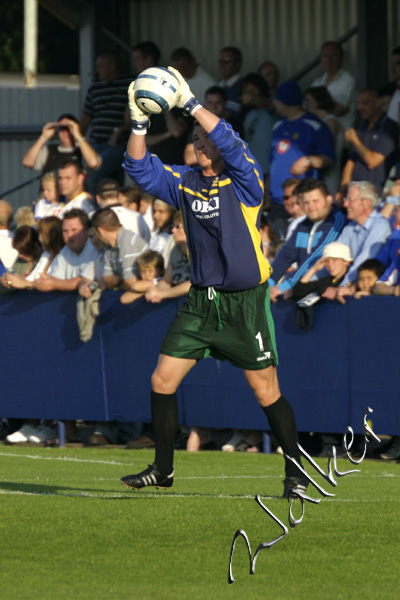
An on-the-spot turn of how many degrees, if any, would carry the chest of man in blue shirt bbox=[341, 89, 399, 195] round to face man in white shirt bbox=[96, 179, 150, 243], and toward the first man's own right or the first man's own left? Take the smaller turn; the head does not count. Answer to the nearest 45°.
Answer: approximately 45° to the first man's own right

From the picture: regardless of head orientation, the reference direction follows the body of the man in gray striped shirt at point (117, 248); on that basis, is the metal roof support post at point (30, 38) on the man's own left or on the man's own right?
on the man's own right

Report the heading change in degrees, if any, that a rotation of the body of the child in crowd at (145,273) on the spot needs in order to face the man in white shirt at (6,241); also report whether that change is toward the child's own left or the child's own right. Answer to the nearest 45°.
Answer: approximately 90° to the child's own right

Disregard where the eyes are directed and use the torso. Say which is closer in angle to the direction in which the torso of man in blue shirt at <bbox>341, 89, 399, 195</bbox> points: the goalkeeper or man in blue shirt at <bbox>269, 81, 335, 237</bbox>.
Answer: the goalkeeper
